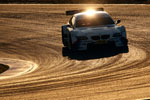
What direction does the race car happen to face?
toward the camera
